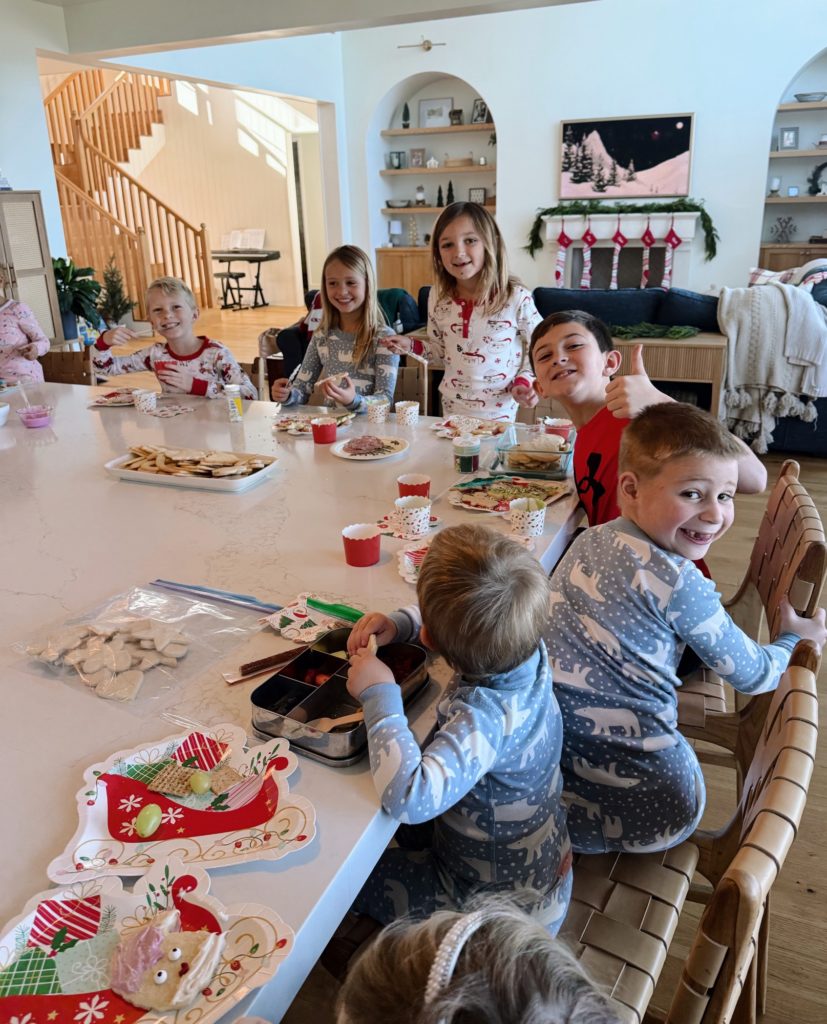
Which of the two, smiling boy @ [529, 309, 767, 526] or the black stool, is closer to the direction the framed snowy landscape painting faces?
the smiling boy

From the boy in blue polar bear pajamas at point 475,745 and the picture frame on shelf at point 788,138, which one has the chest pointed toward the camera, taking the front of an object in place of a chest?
the picture frame on shelf

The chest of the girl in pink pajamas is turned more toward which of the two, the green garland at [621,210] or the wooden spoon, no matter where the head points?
the wooden spoon

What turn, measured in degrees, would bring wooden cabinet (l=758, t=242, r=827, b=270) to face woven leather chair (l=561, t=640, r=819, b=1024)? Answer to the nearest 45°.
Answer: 0° — it already faces it

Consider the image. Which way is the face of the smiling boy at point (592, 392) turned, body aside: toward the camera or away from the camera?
toward the camera

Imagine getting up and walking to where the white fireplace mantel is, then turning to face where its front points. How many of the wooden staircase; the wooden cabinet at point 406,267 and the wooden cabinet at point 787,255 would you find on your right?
2

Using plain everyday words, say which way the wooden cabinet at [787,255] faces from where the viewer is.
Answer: facing the viewer

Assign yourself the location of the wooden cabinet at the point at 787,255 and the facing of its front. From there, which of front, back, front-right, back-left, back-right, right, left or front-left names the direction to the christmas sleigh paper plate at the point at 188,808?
front

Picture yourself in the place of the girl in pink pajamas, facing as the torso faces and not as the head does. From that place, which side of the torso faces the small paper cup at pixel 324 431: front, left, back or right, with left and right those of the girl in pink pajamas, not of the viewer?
front

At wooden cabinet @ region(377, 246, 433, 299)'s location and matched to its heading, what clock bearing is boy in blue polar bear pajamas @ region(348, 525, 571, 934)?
The boy in blue polar bear pajamas is roughly at 12 o'clock from the wooden cabinet.

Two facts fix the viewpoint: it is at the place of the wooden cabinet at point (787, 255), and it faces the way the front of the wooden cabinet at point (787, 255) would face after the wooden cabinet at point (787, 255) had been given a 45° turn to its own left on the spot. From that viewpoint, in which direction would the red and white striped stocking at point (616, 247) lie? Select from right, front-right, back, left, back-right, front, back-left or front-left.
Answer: back-right

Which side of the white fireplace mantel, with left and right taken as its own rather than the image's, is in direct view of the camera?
front

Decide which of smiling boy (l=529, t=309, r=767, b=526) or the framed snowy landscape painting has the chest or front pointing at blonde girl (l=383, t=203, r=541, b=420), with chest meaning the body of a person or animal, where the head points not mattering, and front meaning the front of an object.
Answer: the framed snowy landscape painting

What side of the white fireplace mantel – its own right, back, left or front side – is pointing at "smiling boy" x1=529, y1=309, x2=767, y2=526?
front

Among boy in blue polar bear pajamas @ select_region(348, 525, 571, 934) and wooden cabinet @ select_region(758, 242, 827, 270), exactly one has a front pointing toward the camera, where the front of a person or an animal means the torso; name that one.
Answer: the wooden cabinet

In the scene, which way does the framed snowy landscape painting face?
toward the camera

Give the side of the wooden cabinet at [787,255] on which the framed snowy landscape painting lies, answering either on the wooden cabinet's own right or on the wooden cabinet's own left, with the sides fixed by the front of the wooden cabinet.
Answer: on the wooden cabinet's own right

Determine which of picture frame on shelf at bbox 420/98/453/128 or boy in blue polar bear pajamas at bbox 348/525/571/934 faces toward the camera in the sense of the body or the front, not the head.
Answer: the picture frame on shelf
